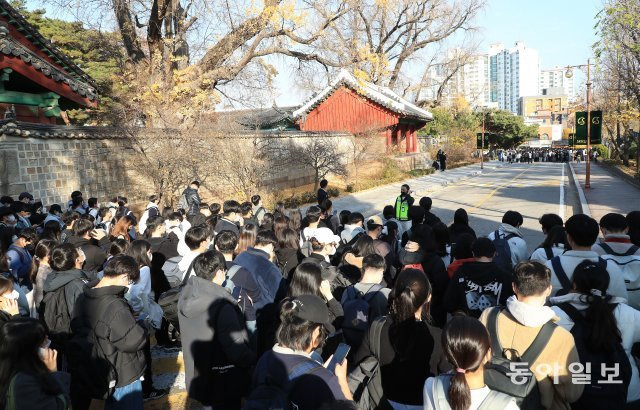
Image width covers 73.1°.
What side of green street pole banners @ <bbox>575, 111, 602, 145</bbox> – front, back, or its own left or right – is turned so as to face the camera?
front

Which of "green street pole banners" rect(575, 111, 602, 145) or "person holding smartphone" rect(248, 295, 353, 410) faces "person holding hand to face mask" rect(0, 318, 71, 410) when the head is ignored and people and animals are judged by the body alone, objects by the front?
the green street pole banners

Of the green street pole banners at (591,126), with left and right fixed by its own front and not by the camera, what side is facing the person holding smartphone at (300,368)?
front

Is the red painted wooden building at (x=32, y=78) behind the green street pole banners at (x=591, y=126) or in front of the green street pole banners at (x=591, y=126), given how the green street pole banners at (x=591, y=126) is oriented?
in front

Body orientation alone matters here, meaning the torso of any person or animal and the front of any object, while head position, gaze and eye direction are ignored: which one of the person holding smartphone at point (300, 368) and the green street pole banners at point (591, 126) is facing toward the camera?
the green street pole banners

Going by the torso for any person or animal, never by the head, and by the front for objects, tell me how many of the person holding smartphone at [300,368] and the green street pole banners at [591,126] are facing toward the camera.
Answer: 1

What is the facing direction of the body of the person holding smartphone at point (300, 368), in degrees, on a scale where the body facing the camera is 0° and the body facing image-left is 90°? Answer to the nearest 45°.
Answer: approximately 225°

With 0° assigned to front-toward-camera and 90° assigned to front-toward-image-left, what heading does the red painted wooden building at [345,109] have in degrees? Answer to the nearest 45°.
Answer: approximately 315°

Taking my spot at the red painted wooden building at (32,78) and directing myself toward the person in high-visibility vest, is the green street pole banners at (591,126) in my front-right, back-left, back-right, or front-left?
front-left

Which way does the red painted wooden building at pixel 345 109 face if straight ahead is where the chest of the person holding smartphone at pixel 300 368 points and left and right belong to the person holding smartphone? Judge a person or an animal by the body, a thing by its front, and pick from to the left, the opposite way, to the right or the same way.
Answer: to the right

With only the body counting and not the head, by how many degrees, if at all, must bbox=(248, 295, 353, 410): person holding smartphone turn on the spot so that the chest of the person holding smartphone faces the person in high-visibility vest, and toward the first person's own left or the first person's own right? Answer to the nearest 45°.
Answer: approximately 45° to the first person's own left

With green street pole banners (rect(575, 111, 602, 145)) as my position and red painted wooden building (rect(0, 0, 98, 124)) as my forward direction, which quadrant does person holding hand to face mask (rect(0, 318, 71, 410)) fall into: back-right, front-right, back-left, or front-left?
front-left
